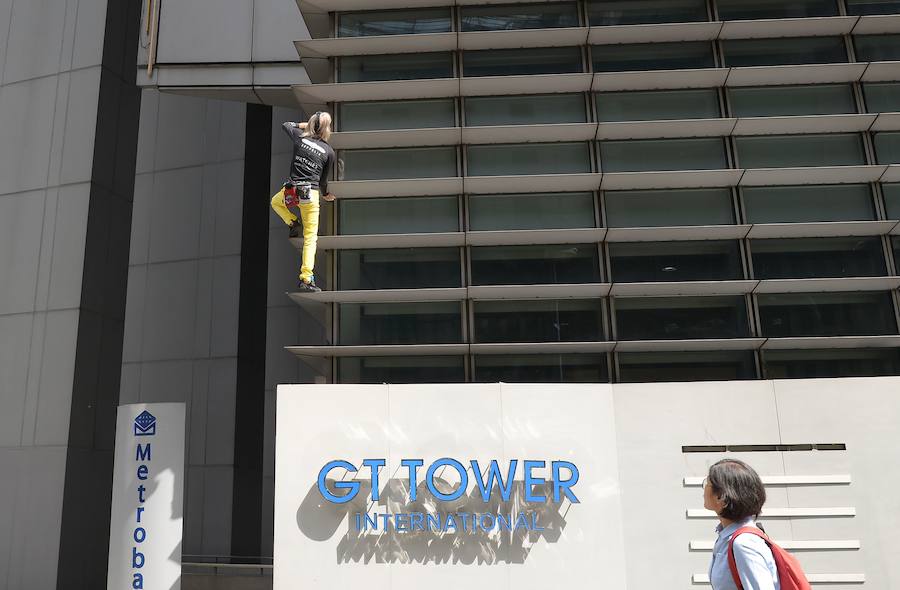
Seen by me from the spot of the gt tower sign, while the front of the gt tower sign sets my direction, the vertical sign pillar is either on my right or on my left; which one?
on my right

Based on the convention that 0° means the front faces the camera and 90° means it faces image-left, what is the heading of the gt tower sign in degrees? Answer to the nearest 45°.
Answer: approximately 0°

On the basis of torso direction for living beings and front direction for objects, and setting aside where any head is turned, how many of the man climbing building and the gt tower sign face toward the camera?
1

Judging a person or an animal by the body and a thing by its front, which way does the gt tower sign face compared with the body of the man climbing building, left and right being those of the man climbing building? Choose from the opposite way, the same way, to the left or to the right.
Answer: the opposite way

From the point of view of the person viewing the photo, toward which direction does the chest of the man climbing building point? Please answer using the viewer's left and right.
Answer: facing away from the viewer
